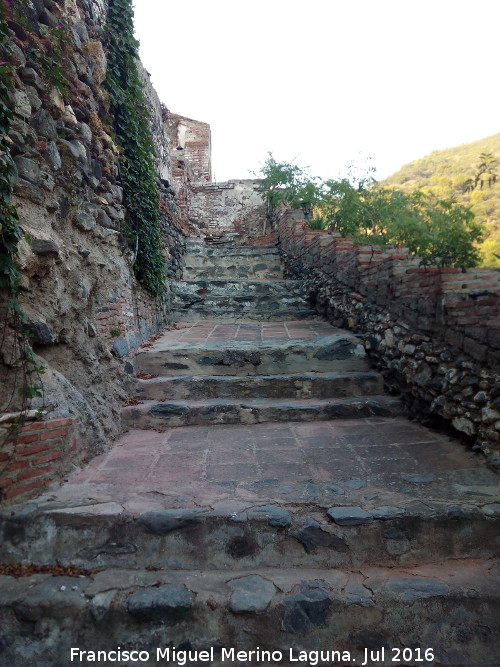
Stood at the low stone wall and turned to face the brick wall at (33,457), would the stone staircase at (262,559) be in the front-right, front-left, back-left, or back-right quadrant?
front-left

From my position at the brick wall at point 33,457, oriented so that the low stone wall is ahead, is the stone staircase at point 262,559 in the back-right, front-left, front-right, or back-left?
front-right

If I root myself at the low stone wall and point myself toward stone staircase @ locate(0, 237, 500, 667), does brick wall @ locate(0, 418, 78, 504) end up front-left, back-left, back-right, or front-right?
front-right

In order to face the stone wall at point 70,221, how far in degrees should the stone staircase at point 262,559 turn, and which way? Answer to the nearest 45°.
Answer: approximately 135° to its right

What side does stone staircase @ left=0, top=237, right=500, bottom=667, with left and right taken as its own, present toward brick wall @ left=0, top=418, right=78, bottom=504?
right

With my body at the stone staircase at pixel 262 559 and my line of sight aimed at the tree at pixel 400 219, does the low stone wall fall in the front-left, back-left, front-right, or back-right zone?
front-right

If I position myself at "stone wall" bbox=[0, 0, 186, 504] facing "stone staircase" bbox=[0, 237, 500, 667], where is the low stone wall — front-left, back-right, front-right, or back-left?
front-left

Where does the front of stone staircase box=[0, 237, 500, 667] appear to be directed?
toward the camera
